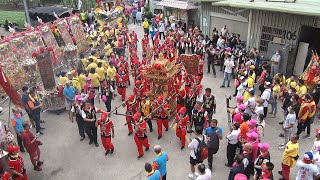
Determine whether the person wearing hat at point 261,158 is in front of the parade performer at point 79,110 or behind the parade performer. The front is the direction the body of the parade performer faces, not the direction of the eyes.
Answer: in front

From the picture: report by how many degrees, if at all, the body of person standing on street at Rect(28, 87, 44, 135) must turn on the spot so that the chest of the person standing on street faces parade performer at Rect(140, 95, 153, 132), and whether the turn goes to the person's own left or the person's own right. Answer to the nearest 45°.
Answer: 0° — they already face them

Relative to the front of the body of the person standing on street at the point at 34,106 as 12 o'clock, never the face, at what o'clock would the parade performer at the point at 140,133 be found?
The parade performer is roughly at 12 o'clock from the person standing on street.

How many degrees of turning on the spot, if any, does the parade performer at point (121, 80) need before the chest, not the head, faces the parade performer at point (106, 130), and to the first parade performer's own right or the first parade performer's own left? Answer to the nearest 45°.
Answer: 0° — they already face them

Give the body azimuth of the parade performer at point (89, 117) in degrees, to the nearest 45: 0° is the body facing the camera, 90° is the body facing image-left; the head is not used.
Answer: approximately 0°

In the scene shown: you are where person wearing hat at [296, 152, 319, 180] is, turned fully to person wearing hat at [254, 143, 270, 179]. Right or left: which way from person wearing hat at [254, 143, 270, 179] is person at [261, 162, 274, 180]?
left

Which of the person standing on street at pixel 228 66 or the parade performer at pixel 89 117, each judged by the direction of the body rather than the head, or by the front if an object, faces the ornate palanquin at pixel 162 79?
the person standing on street

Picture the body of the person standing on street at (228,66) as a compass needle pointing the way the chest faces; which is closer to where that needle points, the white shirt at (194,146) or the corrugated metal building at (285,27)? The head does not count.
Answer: the white shirt

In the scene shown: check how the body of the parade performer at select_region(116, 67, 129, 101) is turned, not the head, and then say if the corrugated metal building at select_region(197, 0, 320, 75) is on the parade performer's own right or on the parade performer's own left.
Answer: on the parade performer's own left

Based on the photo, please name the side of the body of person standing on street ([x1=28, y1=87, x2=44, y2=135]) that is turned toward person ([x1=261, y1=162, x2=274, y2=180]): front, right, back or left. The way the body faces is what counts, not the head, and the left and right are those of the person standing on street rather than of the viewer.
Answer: front

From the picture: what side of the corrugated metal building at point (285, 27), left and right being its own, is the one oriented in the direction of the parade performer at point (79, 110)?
front

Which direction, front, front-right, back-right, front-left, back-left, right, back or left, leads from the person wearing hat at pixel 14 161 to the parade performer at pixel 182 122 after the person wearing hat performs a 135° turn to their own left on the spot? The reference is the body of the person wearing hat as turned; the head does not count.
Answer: right

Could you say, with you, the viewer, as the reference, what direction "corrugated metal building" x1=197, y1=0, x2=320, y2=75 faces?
facing the viewer and to the left of the viewer

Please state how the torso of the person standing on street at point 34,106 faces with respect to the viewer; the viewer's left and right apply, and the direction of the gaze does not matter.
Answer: facing the viewer and to the right of the viewer

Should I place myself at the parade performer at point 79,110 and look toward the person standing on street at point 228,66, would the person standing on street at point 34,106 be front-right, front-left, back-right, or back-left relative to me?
back-left

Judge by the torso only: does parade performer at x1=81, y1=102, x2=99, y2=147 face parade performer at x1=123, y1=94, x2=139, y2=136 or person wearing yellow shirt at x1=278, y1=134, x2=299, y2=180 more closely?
the person wearing yellow shirt

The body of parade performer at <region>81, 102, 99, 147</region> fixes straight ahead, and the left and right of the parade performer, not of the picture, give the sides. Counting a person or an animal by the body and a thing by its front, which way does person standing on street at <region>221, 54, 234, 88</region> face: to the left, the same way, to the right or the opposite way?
to the right
